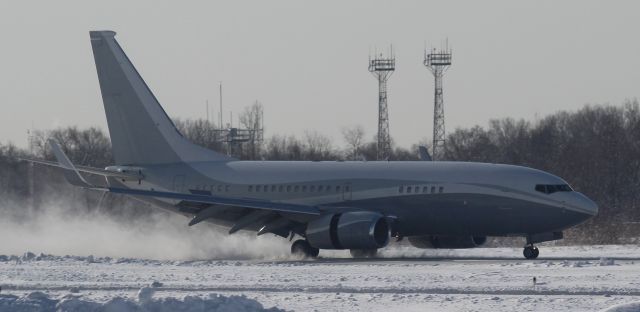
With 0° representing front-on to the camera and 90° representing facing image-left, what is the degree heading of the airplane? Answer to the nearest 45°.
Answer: approximately 315°
